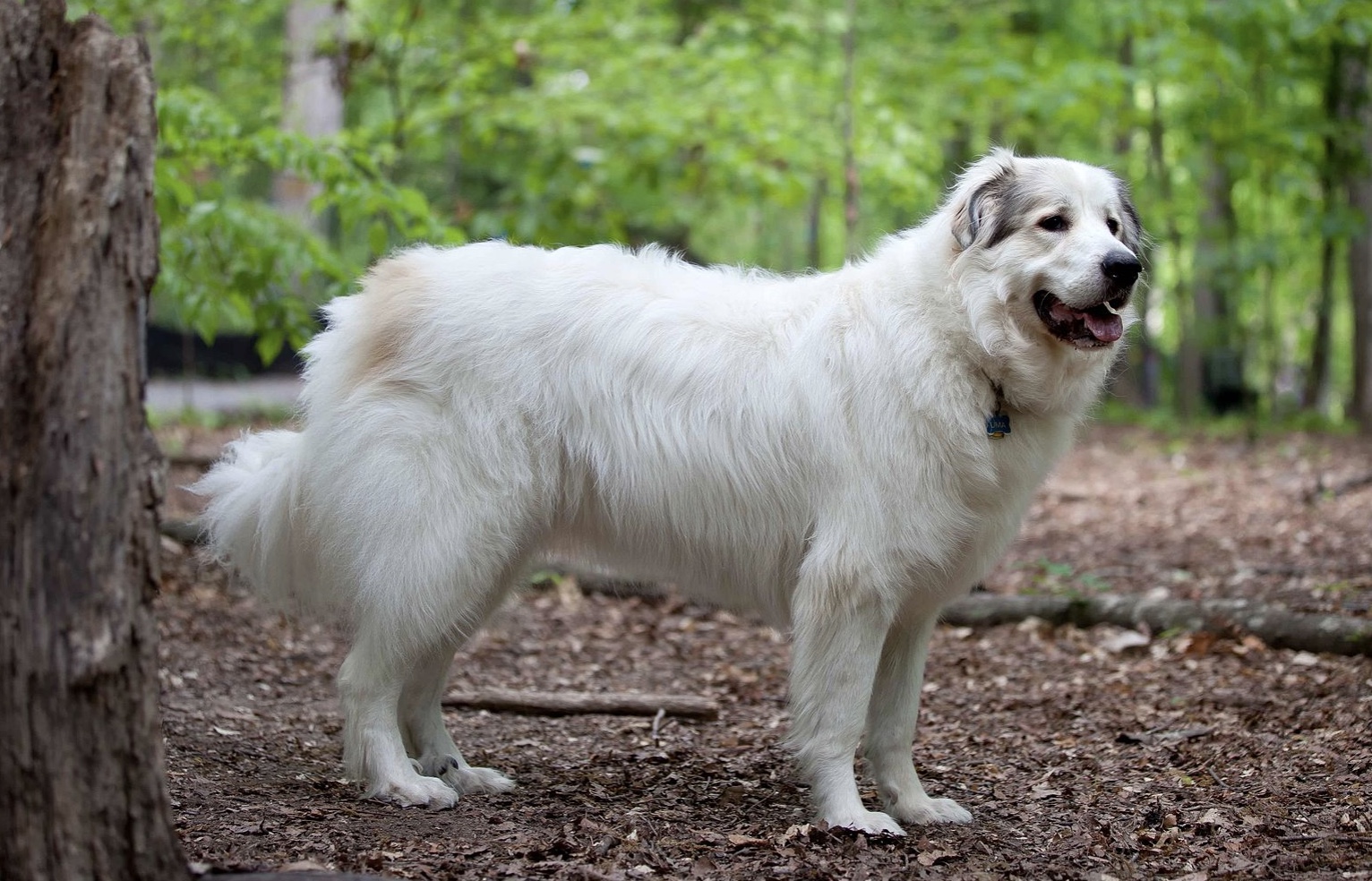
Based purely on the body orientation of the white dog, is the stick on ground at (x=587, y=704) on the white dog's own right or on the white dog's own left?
on the white dog's own left

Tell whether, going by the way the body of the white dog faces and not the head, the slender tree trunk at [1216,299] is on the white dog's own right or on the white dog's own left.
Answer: on the white dog's own left

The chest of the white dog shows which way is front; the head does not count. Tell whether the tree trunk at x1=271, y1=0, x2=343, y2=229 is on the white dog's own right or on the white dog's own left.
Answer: on the white dog's own left

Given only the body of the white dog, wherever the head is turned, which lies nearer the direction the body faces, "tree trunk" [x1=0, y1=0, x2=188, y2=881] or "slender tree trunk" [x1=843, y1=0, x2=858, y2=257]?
the slender tree trunk

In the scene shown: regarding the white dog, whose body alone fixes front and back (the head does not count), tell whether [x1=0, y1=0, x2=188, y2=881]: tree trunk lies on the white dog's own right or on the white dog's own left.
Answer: on the white dog's own right

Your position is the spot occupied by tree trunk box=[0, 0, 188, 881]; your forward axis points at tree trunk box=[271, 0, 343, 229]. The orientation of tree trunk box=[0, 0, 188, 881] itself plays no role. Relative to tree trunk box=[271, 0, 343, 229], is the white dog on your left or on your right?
right

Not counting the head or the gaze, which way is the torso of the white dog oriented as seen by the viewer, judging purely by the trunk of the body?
to the viewer's right

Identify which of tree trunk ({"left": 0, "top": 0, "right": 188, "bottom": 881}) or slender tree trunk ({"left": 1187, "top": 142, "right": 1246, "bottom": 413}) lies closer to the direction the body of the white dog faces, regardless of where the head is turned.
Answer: the slender tree trunk

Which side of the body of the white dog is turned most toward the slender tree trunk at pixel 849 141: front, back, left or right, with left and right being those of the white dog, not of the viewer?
left
